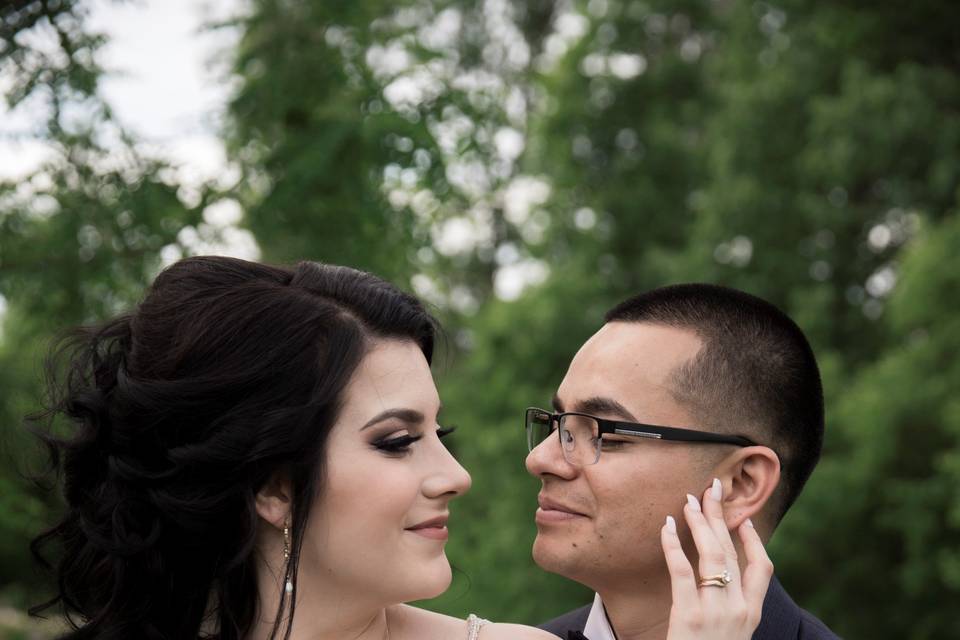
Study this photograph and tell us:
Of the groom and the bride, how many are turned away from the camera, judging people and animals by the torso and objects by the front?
0

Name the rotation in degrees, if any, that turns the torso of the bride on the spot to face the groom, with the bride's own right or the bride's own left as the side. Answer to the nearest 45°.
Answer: approximately 45° to the bride's own left

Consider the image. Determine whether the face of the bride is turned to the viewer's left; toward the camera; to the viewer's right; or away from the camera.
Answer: to the viewer's right

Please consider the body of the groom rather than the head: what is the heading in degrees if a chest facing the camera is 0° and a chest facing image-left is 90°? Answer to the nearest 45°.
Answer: approximately 45°

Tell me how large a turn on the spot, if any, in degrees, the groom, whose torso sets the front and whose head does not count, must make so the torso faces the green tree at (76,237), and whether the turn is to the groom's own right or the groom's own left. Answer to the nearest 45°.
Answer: approximately 90° to the groom's own right

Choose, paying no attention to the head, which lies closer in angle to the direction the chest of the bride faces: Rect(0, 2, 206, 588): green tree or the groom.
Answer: the groom

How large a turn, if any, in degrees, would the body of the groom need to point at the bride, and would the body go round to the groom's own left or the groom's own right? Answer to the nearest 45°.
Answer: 0° — they already face them

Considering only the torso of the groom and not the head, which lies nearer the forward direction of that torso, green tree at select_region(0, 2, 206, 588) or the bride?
the bride

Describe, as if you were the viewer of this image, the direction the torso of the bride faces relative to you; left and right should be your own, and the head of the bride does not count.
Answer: facing the viewer and to the right of the viewer

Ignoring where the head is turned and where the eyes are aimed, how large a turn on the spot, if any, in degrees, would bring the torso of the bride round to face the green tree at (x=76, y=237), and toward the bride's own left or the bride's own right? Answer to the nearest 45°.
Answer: approximately 180°
